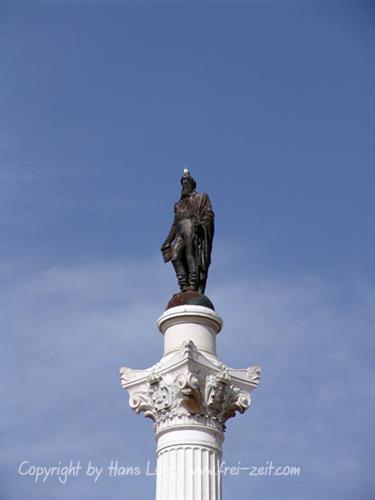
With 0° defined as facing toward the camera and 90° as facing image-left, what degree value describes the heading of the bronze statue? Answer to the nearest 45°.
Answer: approximately 45°
